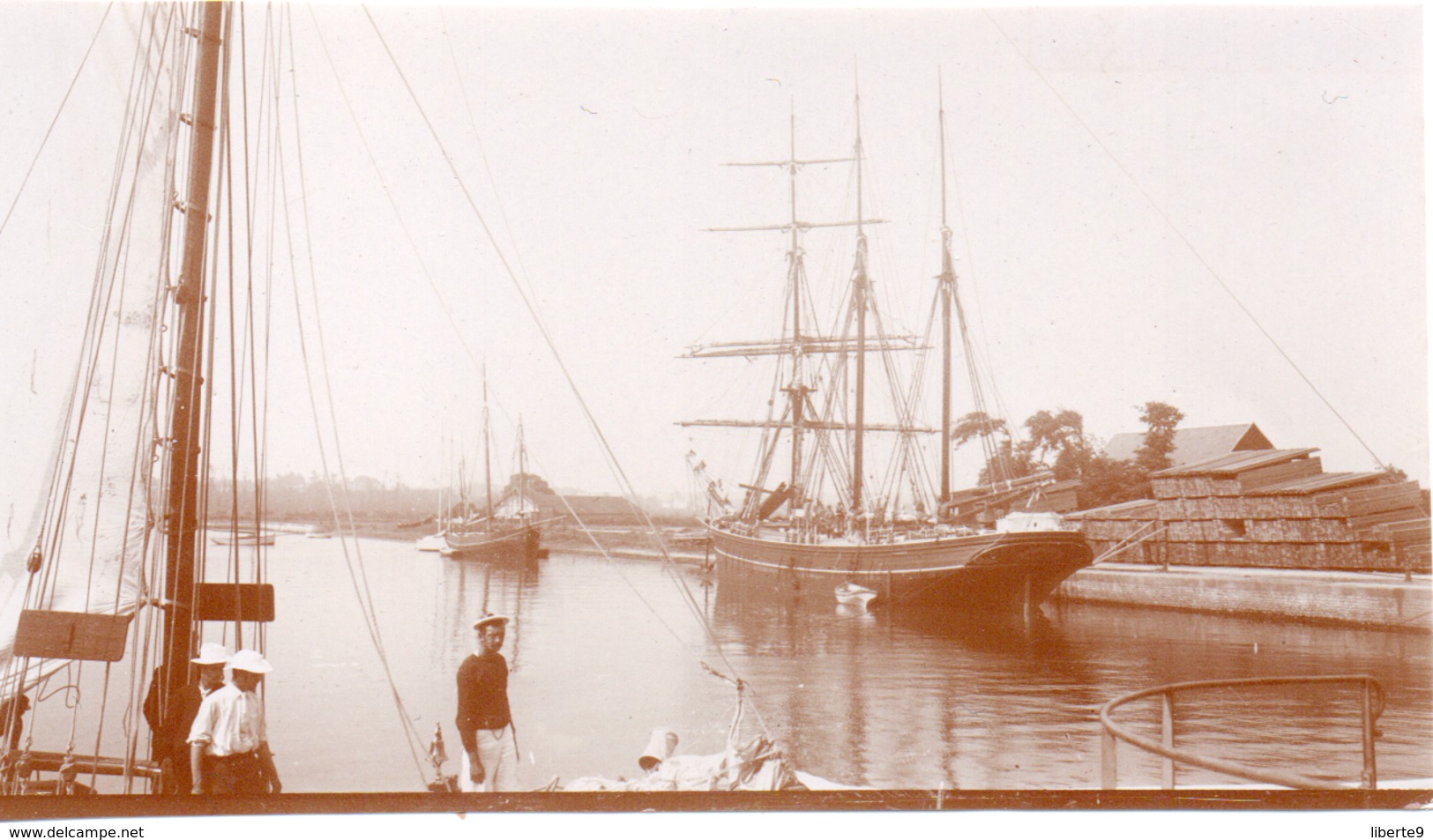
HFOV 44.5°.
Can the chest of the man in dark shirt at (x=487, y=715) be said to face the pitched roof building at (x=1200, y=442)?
no

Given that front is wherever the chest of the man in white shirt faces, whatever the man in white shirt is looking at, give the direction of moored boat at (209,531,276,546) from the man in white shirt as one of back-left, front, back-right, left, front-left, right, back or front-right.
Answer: back-left

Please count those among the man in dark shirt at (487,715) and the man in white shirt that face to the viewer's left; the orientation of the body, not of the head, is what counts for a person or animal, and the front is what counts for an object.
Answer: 0

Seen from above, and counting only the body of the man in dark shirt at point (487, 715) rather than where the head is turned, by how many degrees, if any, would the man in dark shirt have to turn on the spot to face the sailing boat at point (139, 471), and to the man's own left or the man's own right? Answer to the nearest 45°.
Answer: approximately 135° to the man's own right

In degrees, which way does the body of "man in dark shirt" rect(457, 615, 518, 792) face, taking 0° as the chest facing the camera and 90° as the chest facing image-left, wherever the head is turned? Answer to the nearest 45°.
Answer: approximately 315°

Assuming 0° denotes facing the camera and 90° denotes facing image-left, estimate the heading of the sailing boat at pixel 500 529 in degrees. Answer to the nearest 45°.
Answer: approximately 315°

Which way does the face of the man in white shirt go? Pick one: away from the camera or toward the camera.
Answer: toward the camera

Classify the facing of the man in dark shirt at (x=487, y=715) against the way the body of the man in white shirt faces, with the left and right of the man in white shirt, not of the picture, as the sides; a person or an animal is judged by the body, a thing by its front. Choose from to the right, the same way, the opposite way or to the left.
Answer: the same way
